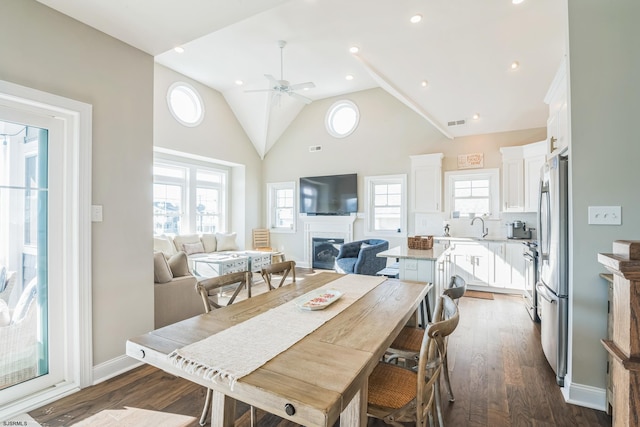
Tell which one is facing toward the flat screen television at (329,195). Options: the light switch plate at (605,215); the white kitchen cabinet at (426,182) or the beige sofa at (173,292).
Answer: the beige sofa

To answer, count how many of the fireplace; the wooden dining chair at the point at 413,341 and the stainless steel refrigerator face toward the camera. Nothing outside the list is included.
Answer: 1

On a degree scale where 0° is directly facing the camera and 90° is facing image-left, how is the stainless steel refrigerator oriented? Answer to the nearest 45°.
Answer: approximately 90°

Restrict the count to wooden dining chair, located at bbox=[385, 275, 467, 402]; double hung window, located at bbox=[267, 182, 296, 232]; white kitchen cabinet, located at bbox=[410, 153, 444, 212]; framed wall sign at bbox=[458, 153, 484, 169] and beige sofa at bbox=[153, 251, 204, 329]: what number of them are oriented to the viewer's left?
1

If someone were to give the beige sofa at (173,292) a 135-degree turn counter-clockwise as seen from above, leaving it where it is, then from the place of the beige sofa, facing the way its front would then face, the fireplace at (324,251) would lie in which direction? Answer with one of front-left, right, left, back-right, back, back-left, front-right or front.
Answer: back-right

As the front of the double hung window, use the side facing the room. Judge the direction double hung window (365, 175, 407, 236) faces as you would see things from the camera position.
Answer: facing the viewer

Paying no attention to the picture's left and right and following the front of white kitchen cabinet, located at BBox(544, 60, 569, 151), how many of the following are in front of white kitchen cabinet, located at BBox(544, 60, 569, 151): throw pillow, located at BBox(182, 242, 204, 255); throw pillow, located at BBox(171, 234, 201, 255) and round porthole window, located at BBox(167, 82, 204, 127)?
3

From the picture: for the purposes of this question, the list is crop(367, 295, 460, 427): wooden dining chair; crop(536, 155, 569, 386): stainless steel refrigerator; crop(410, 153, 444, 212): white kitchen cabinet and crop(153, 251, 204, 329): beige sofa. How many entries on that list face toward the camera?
1

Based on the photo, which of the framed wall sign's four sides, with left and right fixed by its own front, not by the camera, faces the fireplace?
right

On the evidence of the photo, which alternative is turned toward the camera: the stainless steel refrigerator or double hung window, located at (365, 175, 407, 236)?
the double hung window

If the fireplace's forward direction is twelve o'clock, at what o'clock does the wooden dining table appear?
The wooden dining table is roughly at 12 o'clock from the fireplace.

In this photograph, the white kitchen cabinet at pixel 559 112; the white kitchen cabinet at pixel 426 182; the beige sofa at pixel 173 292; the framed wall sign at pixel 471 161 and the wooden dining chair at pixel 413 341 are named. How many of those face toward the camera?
2

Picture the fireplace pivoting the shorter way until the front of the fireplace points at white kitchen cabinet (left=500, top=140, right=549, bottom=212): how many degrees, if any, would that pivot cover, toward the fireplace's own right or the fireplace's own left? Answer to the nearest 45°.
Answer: approximately 45° to the fireplace's own left

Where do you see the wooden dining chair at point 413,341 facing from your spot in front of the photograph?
facing to the left of the viewer

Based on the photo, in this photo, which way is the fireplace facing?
toward the camera

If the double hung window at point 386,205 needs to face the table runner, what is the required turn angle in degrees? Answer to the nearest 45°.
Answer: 0° — it already faces it

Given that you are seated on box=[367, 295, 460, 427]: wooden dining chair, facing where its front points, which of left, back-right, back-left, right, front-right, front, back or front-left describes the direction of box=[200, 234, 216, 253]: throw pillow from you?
front-right

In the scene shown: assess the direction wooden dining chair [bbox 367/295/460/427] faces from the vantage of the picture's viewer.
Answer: facing to the left of the viewer
